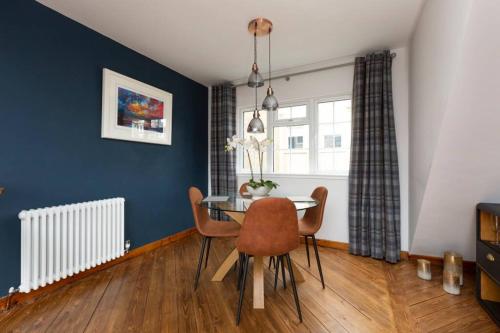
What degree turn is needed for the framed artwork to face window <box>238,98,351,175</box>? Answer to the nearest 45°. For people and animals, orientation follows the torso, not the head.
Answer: approximately 45° to its left

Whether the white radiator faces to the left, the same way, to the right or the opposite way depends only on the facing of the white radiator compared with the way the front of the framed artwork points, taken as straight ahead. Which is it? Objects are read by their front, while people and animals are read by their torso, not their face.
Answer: the same way

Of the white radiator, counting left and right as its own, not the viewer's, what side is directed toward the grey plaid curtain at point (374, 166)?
front

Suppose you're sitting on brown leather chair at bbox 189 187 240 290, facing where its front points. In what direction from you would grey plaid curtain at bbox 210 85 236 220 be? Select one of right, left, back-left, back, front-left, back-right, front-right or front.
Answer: left

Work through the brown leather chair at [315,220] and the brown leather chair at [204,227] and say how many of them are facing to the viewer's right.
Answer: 1

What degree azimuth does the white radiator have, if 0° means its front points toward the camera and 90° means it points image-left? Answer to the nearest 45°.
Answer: approximately 315°

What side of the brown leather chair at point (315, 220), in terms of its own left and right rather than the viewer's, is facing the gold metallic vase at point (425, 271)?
back

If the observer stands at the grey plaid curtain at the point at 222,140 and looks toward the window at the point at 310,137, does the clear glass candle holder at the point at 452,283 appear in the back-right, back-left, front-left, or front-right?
front-right

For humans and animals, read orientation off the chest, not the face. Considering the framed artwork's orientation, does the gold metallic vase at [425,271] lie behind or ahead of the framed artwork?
ahead

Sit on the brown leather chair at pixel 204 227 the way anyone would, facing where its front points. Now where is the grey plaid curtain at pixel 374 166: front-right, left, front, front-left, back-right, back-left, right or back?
front

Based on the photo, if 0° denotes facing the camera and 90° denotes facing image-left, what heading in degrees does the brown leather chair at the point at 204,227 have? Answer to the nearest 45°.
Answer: approximately 270°

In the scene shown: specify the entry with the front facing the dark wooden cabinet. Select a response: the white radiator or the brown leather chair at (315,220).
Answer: the white radiator

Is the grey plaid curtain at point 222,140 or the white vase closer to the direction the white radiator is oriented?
the white vase

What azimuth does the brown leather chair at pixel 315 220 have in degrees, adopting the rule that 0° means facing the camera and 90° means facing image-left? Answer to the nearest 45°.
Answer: approximately 90°

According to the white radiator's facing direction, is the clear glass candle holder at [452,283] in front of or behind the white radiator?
in front

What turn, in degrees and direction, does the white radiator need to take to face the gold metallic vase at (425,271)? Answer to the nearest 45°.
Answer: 0° — it already faces it
